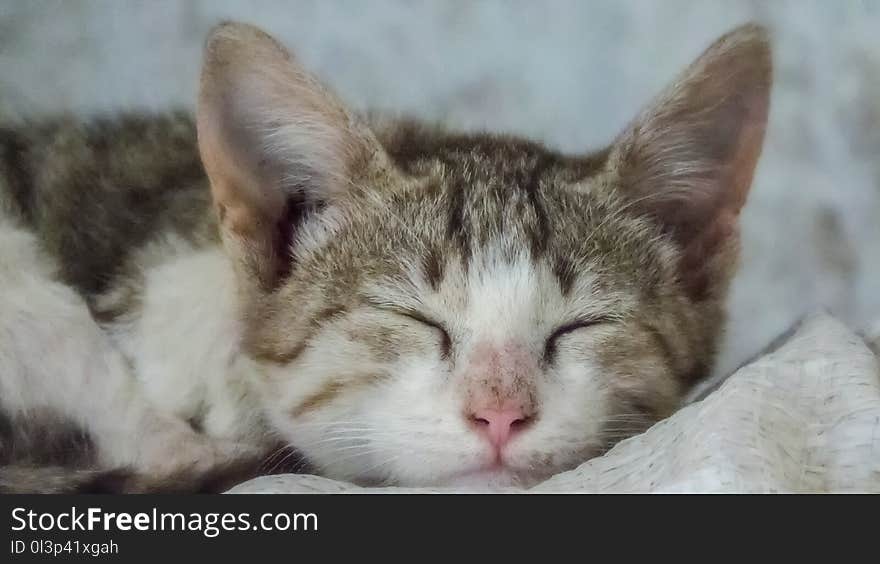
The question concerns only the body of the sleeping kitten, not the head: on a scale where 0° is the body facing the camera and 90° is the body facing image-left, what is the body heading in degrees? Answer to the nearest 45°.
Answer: approximately 315°
